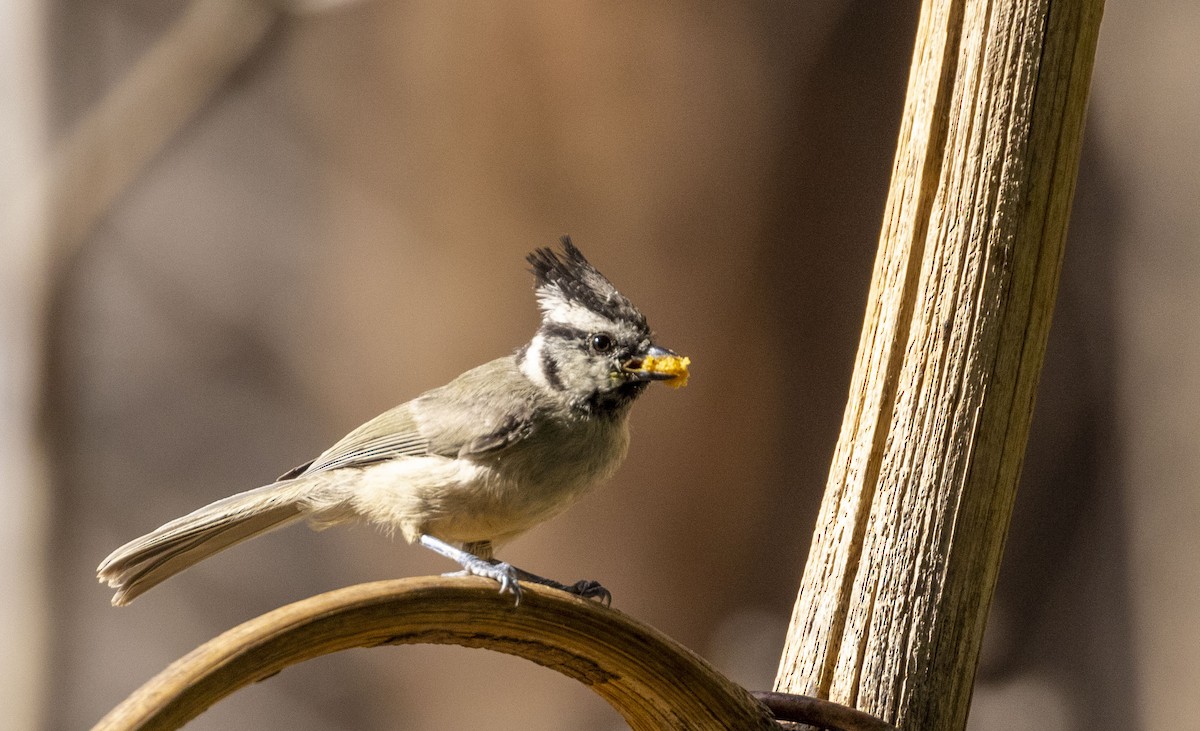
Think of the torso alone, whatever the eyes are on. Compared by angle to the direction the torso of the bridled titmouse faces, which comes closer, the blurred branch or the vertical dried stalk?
the vertical dried stalk

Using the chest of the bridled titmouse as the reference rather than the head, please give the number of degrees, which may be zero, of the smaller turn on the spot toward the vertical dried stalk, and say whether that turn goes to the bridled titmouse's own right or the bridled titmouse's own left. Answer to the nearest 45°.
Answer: approximately 45° to the bridled titmouse's own right

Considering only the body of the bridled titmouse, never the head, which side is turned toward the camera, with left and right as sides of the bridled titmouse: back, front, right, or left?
right
